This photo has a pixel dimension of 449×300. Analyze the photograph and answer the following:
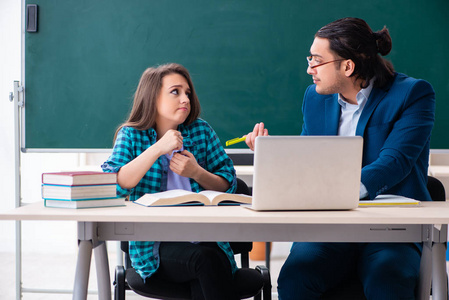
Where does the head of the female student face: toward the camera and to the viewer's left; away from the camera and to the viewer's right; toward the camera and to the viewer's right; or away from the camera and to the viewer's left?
toward the camera and to the viewer's right

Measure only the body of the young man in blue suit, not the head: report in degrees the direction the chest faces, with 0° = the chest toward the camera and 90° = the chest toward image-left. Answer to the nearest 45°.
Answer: approximately 45°

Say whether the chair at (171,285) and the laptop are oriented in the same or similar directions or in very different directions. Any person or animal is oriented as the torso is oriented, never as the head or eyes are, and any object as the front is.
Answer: very different directions

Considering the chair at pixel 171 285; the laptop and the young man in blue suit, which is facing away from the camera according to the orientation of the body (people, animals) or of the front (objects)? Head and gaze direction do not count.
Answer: the laptop

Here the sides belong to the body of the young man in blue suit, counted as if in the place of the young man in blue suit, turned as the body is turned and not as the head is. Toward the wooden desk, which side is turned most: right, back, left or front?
front

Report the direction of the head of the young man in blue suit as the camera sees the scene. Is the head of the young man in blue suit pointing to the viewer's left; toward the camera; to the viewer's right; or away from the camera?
to the viewer's left

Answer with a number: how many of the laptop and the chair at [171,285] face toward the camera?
1

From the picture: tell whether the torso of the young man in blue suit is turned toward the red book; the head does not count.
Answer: yes

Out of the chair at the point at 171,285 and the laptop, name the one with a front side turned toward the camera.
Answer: the chair

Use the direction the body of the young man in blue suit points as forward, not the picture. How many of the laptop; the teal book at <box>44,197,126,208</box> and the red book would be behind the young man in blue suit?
0

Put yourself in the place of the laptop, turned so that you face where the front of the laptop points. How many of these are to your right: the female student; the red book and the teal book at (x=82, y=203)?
0

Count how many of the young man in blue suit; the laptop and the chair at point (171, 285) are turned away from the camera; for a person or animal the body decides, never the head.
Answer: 1

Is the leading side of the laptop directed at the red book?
no

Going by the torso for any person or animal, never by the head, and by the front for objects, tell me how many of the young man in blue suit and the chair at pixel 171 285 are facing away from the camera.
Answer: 0

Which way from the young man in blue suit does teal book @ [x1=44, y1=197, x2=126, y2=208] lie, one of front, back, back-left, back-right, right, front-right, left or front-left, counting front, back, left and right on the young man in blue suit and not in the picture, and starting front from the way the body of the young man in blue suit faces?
front

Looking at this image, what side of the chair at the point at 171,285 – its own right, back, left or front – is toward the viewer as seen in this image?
front
